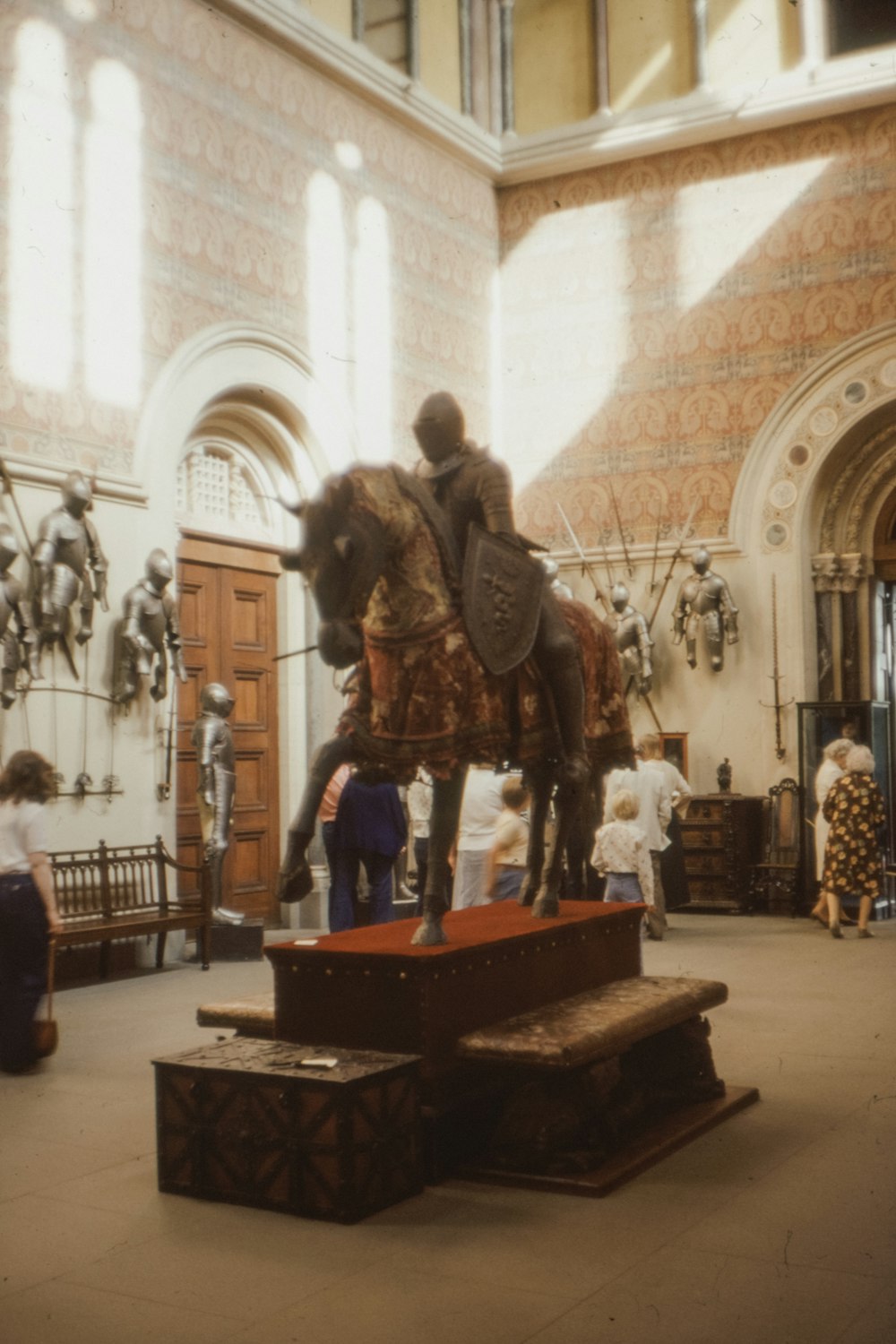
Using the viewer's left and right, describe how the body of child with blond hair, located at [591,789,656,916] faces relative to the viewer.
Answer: facing away from the viewer

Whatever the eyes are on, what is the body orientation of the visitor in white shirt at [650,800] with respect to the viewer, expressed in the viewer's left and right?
facing away from the viewer

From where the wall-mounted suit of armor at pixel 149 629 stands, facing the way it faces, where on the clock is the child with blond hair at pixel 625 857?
The child with blond hair is roughly at 11 o'clock from the wall-mounted suit of armor.

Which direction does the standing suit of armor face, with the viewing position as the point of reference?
facing to the right of the viewer

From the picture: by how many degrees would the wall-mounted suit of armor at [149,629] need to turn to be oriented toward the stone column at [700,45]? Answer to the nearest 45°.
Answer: approximately 90° to its left

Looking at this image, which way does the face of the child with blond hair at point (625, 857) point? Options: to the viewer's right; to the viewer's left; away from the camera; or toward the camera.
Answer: away from the camera

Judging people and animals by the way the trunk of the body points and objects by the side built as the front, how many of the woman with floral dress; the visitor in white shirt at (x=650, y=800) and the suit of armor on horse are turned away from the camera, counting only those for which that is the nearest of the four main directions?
2
